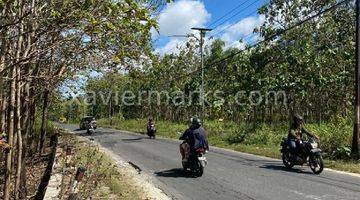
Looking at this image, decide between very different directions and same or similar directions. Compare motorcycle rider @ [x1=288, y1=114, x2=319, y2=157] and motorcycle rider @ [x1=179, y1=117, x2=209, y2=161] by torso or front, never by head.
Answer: very different directions

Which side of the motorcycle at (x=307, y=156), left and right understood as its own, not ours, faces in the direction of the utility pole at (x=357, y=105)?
left

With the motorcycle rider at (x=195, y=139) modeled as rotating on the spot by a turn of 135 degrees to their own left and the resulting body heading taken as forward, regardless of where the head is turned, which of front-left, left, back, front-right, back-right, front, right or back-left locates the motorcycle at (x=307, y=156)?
left

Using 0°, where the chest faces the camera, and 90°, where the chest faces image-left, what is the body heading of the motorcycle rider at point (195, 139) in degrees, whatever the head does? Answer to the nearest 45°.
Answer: approximately 135°

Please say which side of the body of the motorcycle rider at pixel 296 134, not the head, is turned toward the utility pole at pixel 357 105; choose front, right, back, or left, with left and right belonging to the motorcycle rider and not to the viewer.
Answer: left
